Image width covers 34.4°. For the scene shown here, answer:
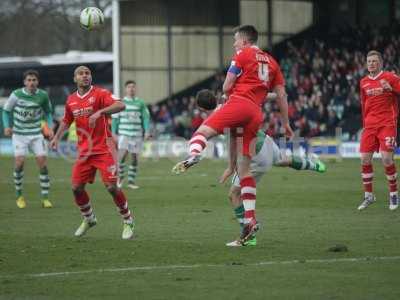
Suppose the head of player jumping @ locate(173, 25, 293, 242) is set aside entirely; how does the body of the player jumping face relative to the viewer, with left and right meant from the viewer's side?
facing away from the viewer and to the left of the viewer

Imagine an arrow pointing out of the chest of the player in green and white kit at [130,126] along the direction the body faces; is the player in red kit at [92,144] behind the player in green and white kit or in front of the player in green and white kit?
in front

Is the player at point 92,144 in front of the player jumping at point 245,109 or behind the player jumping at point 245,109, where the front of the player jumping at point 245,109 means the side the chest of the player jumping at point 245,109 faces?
in front

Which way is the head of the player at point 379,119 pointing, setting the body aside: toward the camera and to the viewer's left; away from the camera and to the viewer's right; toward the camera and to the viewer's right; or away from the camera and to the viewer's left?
toward the camera and to the viewer's left

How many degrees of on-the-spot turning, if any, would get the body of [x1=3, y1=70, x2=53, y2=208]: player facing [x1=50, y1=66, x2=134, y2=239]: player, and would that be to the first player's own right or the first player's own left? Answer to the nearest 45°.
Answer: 0° — they already face them

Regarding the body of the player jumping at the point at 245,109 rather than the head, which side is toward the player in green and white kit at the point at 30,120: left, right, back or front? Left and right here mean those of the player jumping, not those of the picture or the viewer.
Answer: front

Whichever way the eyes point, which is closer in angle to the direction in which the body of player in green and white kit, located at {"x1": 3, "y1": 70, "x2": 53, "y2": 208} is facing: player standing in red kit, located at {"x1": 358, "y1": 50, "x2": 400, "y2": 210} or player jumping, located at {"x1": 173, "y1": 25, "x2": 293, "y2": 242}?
the player jumping

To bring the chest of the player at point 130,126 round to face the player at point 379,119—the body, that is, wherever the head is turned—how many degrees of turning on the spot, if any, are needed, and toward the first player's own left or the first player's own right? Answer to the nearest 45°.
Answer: approximately 45° to the first player's own left

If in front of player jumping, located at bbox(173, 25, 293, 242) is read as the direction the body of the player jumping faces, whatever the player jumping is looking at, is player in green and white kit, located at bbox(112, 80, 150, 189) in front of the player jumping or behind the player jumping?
in front
